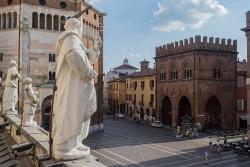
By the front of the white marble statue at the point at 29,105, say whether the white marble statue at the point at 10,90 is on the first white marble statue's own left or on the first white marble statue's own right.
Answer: on the first white marble statue's own left

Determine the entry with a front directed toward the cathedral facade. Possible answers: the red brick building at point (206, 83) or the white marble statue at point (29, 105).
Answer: the red brick building

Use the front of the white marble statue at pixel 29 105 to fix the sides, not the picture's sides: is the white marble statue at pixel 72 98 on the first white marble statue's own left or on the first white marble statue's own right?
on the first white marble statue's own right

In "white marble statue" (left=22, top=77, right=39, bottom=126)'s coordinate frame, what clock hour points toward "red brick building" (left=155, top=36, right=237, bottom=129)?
The red brick building is roughly at 10 o'clock from the white marble statue.

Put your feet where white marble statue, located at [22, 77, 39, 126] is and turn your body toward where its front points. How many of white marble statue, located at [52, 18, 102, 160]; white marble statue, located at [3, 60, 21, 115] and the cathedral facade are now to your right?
1

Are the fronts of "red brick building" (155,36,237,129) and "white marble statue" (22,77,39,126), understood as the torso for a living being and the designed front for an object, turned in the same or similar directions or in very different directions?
very different directions

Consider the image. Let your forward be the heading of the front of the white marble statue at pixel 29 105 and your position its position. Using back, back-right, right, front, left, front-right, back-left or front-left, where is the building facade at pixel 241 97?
front-left

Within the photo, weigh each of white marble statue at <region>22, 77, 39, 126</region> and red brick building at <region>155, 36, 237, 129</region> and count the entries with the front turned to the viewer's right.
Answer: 1

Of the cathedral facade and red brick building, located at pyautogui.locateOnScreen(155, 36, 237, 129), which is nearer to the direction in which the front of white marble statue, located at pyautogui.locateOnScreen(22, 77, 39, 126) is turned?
the red brick building

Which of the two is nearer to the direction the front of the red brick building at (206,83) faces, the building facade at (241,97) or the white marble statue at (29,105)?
the white marble statue

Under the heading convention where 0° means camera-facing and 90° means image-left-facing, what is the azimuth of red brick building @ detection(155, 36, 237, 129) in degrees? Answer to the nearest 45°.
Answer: approximately 45°

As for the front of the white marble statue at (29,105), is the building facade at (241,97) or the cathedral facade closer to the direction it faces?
the building facade

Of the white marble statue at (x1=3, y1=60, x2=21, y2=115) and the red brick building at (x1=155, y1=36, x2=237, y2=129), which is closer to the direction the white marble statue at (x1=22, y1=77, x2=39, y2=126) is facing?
the red brick building

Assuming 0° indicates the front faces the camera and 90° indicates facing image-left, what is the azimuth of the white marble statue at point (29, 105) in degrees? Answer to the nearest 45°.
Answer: approximately 270°

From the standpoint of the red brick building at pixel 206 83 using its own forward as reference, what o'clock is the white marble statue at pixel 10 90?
The white marble statue is roughly at 11 o'clock from the red brick building.
